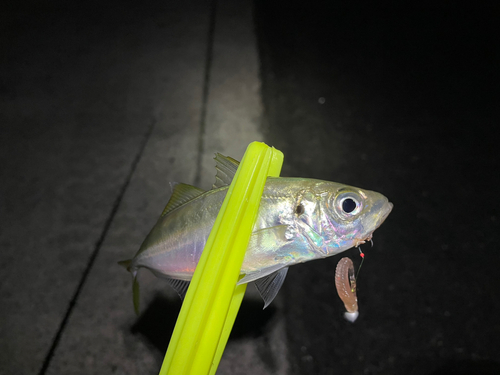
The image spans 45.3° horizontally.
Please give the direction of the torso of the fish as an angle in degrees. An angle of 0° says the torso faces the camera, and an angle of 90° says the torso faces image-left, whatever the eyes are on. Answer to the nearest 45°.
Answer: approximately 270°
